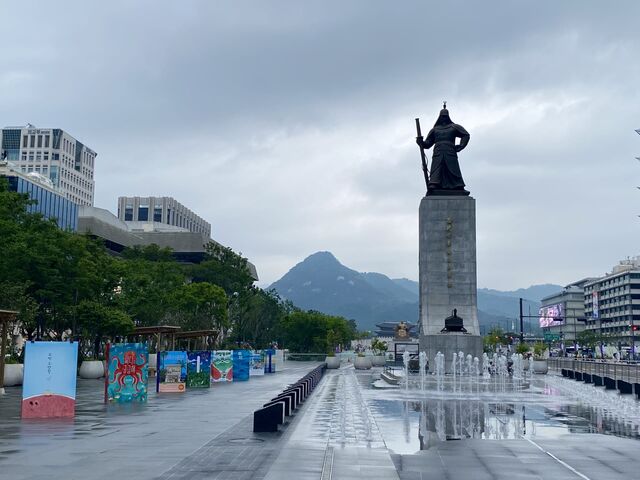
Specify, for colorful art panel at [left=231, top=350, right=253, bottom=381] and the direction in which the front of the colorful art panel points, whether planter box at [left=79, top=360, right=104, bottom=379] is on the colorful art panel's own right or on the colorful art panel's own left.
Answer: on the colorful art panel's own right

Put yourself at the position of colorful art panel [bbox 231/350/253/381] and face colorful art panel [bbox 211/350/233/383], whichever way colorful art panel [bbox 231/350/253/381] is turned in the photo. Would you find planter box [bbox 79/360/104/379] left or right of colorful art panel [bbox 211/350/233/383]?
right

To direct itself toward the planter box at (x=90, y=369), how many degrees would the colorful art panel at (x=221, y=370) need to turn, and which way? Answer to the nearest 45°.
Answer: approximately 90° to its right

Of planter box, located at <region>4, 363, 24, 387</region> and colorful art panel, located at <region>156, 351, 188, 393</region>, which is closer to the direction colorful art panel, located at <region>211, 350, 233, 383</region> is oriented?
the colorful art panel

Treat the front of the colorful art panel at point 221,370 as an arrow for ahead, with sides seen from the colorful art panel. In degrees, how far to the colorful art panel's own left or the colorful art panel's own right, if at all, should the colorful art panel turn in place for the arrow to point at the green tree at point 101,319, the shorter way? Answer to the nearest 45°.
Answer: approximately 90° to the colorful art panel's own right
